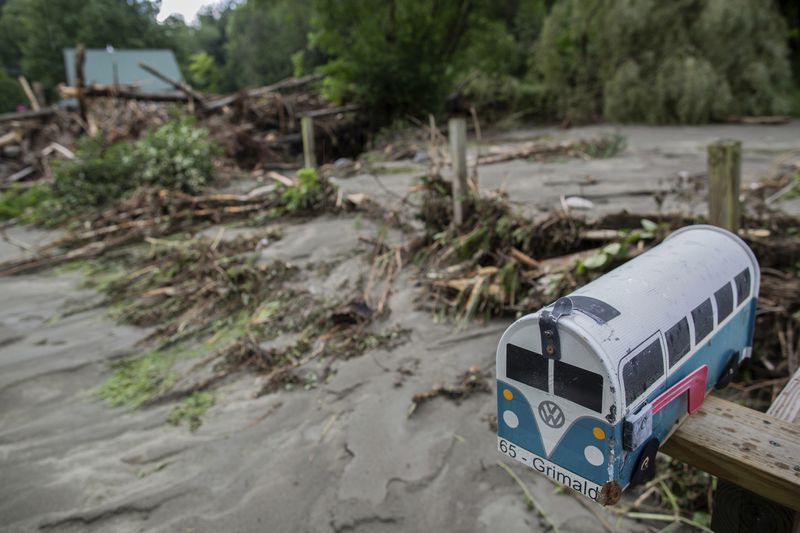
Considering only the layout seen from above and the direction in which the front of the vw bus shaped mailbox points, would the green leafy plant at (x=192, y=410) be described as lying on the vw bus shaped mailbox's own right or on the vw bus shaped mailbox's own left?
on the vw bus shaped mailbox's own right

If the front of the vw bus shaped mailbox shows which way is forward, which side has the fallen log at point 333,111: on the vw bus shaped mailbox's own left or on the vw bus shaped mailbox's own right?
on the vw bus shaped mailbox's own right

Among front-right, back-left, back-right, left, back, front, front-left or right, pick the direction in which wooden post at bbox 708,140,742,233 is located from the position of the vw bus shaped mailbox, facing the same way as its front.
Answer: back-right

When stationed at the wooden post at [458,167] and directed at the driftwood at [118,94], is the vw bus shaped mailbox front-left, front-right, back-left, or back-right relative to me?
back-left

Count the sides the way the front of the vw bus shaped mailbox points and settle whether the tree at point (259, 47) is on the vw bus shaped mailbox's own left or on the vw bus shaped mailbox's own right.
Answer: on the vw bus shaped mailbox's own right

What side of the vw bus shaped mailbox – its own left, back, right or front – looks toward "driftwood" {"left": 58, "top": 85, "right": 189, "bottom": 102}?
right

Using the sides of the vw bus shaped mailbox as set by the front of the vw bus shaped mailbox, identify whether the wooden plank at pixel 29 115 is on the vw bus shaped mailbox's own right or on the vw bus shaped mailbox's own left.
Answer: on the vw bus shaped mailbox's own right

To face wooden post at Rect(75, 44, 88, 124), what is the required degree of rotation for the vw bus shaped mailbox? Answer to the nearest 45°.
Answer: approximately 90° to its right

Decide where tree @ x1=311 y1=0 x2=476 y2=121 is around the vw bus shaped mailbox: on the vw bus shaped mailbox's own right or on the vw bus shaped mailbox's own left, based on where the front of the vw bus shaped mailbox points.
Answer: on the vw bus shaped mailbox's own right

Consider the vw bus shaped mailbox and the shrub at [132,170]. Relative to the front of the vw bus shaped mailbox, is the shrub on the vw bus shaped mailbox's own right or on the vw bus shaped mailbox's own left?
on the vw bus shaped mailbox's own right

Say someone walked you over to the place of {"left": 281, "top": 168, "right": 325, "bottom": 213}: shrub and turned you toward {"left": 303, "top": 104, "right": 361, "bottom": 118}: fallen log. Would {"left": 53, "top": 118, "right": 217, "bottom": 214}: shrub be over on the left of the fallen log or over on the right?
left

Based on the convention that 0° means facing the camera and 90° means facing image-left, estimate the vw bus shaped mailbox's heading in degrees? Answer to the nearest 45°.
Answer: approximately 45°

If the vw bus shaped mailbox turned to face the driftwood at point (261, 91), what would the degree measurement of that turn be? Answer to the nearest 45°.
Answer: approximately 90° to its right

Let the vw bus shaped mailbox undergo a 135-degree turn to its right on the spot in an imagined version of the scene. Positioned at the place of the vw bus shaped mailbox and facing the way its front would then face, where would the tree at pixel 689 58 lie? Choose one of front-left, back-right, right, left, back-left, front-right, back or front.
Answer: front
